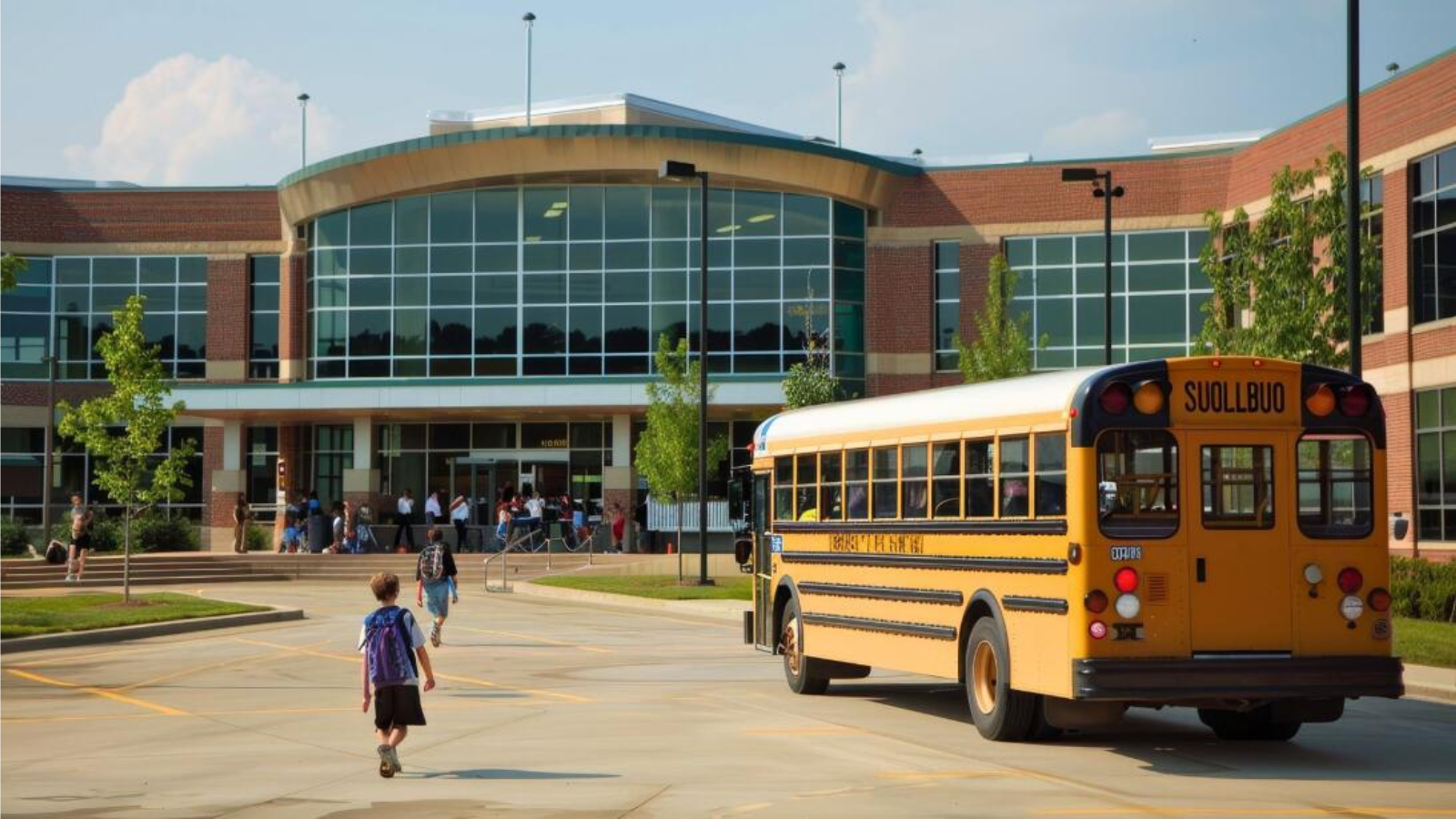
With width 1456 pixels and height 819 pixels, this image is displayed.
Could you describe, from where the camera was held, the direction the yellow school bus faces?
facing away from the viewer and to the left of the viewer

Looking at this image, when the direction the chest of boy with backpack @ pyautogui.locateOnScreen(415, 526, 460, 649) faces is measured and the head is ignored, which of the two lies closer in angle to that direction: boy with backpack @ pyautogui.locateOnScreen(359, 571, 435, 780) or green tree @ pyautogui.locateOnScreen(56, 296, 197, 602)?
the green tree

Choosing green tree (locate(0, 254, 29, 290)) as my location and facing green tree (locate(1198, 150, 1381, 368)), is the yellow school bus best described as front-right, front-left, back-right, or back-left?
front-right

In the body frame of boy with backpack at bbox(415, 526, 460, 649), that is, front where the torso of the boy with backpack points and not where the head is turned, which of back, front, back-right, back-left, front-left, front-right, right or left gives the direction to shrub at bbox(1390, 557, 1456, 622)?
right

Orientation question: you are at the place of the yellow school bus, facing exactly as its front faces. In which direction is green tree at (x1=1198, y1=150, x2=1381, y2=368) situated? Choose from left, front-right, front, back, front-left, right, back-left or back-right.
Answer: front-right

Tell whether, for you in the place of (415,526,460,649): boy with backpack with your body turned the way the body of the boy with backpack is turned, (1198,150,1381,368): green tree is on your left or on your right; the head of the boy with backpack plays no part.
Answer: on your right

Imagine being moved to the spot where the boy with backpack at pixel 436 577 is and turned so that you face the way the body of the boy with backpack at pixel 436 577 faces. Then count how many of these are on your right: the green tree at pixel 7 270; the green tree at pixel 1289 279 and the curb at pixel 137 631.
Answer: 1

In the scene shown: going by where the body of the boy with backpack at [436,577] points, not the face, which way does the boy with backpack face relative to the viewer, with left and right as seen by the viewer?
facing away from the viewer

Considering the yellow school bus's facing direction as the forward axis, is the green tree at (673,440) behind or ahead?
ahead

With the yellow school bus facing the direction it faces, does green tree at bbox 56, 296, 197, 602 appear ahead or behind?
ahead

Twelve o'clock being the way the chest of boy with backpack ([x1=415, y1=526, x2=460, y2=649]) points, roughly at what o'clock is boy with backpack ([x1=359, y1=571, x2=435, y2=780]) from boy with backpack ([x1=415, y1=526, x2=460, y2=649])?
boy with backpack ([x1=359, y1=571, x2=435, y2=780]) is roughly at 6 o'clock from boy with backpack ([x1=415, y1=526, x2=460, y2=649]).

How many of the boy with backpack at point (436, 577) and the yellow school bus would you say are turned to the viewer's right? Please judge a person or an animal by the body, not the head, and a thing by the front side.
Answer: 0

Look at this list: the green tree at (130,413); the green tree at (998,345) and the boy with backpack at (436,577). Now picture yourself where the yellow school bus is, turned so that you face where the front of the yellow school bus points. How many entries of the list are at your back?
0

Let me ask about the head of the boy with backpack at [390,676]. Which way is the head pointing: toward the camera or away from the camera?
away from the camera

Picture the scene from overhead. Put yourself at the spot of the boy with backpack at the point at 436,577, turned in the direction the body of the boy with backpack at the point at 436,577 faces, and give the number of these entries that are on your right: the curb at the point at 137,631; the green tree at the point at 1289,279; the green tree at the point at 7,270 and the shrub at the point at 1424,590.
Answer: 2

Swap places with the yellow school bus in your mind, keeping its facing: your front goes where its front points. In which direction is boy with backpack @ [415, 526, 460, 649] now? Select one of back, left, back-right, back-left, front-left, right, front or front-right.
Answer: front
